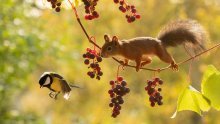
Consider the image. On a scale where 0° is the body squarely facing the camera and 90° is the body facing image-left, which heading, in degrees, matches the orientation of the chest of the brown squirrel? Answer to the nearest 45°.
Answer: approximately 90°
